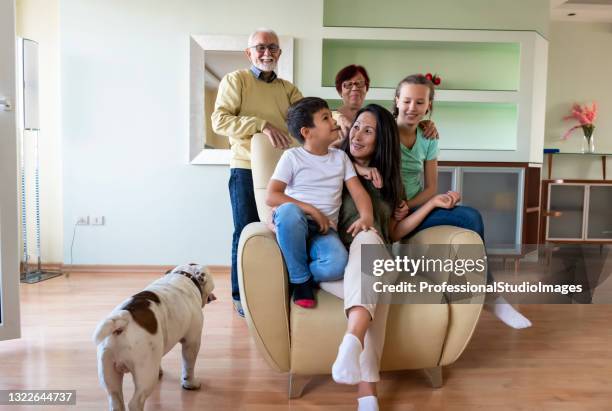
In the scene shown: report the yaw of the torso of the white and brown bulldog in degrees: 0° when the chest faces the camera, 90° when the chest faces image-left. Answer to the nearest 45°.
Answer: approximately 225°

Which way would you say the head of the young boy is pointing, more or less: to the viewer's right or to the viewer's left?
to the viewer's right

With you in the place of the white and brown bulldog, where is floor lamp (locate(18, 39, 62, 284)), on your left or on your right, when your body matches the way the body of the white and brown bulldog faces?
on your left

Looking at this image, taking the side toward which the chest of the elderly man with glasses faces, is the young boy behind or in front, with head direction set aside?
in front

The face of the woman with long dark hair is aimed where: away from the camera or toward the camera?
toward the camera

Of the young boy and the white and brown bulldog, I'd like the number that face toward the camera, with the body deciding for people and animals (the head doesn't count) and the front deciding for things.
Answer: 1

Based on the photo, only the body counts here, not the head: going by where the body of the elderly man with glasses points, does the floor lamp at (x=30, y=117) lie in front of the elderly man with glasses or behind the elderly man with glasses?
behind

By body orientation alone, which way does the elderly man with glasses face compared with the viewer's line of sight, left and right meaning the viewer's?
facing the viewer and to the right of the viewer

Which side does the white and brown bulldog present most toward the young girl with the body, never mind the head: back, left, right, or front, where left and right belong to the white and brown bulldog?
front

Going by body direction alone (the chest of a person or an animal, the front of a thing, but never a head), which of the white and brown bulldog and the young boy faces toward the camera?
the young boy

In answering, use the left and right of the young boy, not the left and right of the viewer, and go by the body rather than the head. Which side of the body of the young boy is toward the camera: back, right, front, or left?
front

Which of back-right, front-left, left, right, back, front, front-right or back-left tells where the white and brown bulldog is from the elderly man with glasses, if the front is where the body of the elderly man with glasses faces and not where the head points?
front-right
